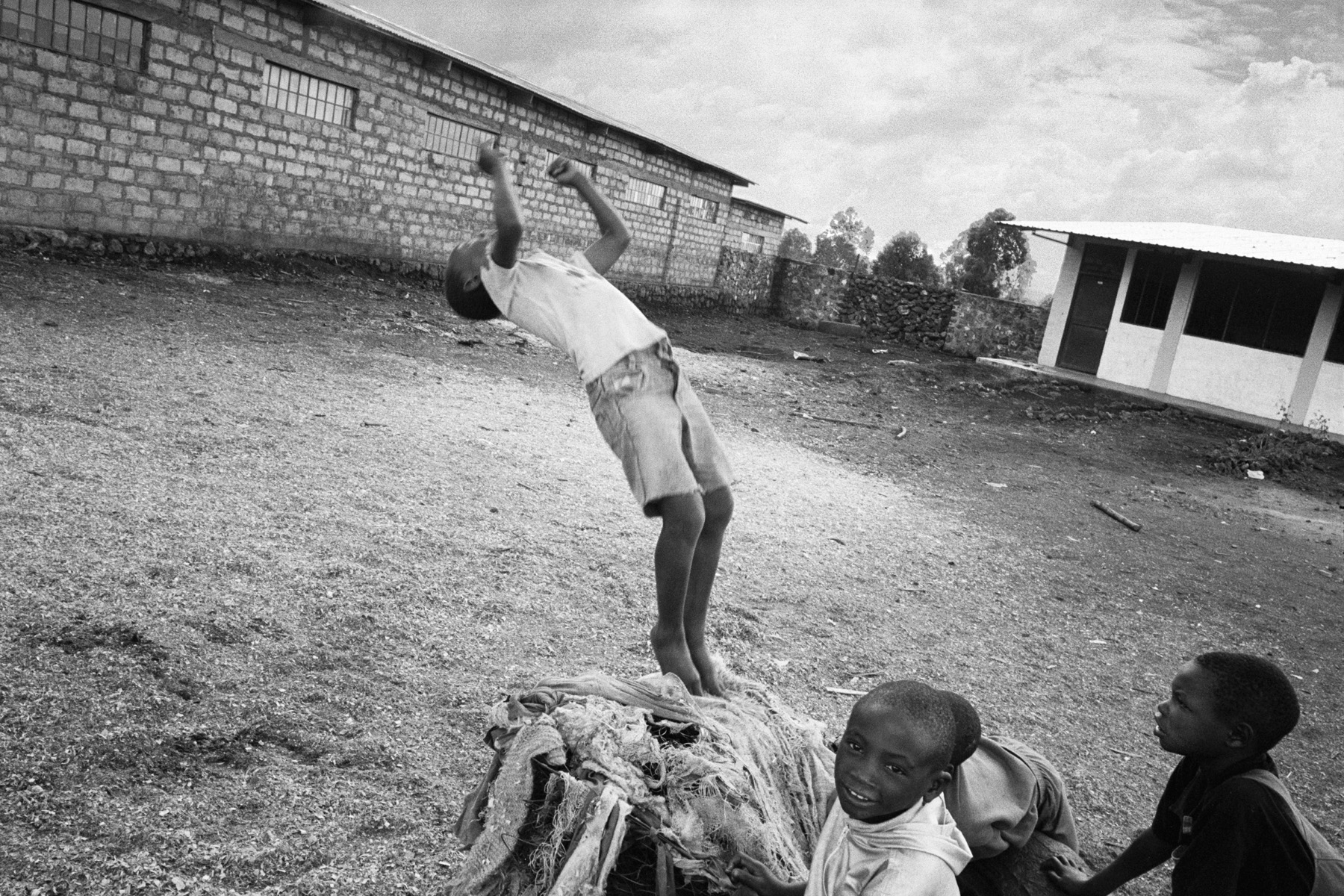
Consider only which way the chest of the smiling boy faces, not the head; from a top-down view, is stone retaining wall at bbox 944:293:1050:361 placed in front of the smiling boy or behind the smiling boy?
behind

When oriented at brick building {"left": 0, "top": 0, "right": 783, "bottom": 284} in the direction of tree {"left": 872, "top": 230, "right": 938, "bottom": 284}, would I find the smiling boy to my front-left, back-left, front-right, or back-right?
back-right

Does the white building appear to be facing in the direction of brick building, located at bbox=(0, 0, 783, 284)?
yes

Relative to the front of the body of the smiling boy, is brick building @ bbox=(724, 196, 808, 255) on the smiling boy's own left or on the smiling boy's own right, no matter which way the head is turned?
on the smiling boy's own right

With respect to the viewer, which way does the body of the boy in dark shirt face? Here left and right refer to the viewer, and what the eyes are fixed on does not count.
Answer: facing to the left of the viewer

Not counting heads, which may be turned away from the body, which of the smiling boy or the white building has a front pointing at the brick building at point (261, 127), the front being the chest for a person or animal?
the white building

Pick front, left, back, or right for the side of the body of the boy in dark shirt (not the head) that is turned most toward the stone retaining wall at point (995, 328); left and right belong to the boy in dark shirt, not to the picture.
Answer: right

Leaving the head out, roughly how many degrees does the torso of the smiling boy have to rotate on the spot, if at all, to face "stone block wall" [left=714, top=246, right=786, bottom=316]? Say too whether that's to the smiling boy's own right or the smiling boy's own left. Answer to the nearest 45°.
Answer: approximately 135° to the smiling boy's own right

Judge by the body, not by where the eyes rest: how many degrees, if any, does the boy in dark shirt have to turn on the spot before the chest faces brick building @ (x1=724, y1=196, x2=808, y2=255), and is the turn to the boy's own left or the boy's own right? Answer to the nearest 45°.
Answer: approximately 45° to the boy's own right

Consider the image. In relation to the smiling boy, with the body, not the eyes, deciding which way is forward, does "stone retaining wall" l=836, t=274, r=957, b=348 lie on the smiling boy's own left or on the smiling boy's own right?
on the smiling boy's own right

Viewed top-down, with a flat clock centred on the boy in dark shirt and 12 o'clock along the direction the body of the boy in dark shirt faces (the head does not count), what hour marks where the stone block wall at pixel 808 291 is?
The stone block wall is roughly at 2 o'clock from the boy in dark shirt.

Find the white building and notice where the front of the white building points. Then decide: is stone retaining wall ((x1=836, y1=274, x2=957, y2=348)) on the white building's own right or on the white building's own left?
on the white building's own right
